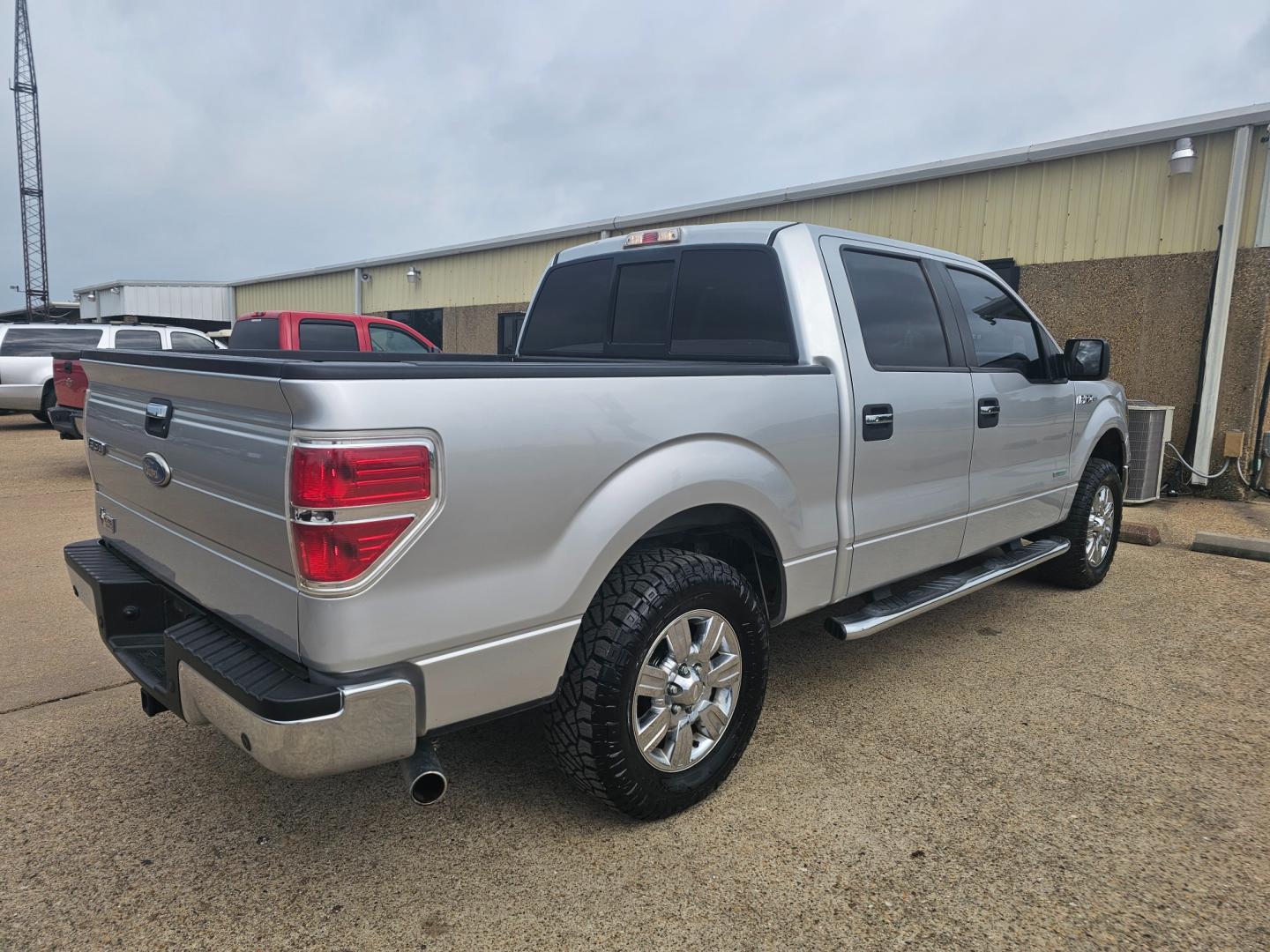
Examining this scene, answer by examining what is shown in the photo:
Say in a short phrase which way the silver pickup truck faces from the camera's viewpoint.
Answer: facing away from the viewer and to the right of the viewer

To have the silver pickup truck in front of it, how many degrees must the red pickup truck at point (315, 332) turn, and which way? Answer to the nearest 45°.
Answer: approximately 135° to its right

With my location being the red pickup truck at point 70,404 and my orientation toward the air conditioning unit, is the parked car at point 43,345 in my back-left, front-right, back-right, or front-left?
back-left

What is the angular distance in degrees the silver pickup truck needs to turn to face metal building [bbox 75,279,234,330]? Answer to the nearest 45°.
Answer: approximately 90° to its left

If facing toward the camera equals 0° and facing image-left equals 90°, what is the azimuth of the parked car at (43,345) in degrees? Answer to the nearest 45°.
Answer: approximately 270°

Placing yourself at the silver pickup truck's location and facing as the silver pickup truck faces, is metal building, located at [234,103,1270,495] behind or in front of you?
in front

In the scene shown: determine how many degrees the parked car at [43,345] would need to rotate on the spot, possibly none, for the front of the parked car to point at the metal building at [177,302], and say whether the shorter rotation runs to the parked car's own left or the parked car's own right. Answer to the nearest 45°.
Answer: approximately 90° to the parked car's own left

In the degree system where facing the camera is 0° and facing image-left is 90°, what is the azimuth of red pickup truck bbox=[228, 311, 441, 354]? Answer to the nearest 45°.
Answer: approximately 225°

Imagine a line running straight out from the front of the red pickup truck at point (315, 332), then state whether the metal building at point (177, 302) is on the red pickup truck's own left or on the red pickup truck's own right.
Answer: on the red pickup truck's own left

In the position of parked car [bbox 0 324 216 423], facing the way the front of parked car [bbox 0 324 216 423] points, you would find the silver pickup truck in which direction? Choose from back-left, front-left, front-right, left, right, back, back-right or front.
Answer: right

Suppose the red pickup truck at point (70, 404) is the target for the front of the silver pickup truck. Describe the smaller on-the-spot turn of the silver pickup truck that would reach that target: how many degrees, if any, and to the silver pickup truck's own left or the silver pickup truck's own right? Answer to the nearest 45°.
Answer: approximately 90° to the silver pickup truck's own left
